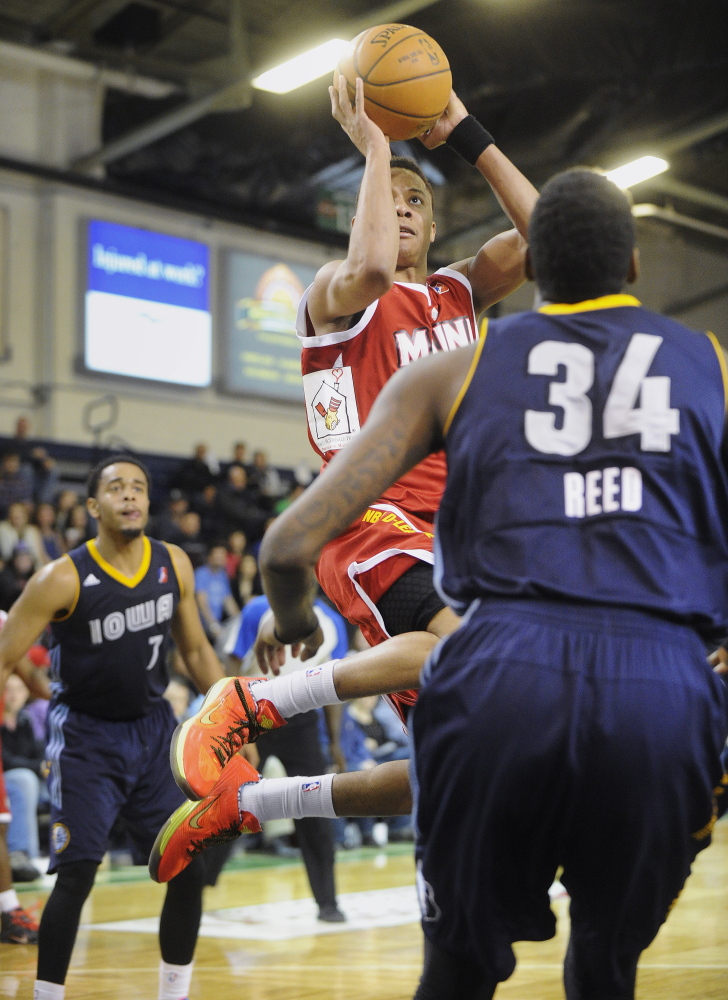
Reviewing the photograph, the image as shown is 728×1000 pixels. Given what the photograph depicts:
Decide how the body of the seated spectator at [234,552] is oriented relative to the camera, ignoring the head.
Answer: toward the camera

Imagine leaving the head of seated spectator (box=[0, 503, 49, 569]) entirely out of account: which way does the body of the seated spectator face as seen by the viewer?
toward the camera

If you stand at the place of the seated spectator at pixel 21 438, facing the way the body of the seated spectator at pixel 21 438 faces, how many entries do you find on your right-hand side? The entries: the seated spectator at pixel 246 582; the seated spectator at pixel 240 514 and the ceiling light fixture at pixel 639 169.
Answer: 0

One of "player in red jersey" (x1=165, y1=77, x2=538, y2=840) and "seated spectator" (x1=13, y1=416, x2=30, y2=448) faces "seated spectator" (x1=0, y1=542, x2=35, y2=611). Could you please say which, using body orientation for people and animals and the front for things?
"seated spectator" (x1=13, y1=416, x2=30, y2=448)

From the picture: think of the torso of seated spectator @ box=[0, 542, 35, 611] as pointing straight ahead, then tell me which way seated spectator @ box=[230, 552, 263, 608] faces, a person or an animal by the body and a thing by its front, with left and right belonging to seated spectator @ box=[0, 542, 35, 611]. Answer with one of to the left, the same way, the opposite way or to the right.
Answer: the same way

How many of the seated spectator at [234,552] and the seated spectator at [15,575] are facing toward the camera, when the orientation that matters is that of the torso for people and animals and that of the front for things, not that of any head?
2

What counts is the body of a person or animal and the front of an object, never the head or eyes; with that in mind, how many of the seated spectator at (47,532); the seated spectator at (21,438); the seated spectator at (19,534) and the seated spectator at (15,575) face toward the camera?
4

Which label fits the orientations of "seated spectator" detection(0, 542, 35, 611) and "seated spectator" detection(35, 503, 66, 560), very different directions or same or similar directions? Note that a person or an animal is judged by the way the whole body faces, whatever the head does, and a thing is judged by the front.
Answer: same or similar directions

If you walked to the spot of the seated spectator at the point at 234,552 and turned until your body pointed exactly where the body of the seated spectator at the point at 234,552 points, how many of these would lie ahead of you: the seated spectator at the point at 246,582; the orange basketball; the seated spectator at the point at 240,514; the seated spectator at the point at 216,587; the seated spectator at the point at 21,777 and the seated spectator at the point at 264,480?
4

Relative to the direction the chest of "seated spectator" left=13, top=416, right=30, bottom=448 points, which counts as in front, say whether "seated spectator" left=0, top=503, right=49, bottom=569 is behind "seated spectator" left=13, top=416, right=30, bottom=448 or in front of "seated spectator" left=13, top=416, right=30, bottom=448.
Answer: in front

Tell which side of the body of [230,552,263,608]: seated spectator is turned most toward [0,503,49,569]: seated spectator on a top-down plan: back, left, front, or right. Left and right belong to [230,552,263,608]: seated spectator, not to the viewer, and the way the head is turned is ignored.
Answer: right

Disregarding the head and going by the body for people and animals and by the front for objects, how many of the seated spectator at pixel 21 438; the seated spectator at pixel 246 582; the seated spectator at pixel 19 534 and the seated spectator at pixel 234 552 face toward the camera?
4

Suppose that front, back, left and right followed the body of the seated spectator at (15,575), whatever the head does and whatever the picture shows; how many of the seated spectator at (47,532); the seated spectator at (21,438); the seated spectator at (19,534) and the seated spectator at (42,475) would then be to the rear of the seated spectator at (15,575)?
4

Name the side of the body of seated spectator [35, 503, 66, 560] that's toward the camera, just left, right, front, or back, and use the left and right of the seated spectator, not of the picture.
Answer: front

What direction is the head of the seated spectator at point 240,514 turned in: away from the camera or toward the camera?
toward the camera

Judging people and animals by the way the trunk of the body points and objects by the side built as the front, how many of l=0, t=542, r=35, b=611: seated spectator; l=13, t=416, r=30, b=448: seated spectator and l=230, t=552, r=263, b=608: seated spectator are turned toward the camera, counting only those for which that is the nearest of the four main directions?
3

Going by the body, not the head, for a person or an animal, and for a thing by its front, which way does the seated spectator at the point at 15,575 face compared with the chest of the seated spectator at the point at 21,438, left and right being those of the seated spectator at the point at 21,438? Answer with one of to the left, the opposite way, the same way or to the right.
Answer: the same way

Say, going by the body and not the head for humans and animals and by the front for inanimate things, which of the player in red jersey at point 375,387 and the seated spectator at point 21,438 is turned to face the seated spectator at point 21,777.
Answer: the seated spectator at point 21,438

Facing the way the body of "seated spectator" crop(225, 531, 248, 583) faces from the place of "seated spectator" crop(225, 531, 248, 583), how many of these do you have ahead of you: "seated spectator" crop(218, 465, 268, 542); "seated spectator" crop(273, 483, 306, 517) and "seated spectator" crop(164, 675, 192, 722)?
1

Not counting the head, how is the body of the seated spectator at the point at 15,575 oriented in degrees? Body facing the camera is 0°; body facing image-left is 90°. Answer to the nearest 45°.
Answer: approximately 0°
